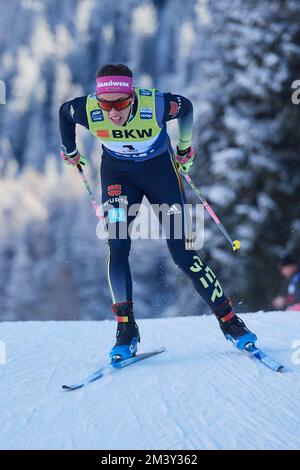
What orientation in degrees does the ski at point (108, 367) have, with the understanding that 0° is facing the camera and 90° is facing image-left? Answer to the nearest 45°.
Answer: approximately 45°

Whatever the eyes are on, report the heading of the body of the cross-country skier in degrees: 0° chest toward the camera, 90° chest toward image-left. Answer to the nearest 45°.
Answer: approximately 0°

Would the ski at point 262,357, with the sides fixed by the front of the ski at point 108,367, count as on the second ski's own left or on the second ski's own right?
on the second ski's own left

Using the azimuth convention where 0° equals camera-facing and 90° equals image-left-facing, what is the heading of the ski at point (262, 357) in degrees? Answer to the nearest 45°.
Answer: approximately 315°
